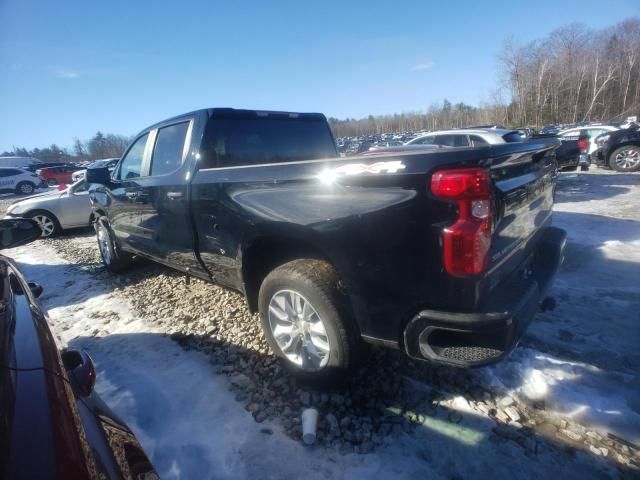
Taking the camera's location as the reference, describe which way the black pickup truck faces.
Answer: facing away from the viewer and to the left of the viewer

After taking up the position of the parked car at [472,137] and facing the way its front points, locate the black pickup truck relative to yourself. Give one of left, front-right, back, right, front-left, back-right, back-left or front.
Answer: back-left

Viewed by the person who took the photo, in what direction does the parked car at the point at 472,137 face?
facing away from the viewer and to the left of the viewer
